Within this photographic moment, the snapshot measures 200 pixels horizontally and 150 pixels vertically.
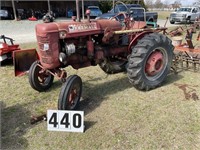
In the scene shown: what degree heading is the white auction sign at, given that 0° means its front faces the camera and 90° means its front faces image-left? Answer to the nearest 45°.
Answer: approximately 0°

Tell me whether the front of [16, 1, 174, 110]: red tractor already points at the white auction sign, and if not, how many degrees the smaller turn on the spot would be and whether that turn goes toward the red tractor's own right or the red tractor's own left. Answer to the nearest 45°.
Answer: approximately 45° to the red tractor's own left

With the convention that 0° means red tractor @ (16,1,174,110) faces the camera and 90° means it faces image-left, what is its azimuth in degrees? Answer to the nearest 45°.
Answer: approximately 45°

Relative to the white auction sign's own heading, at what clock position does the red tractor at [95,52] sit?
The red tractor is roughly at 7 o'clock from the white auction sign.
